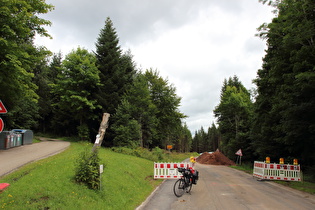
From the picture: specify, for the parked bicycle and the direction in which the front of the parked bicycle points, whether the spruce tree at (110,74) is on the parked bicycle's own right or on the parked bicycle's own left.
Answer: on the parked bicycle's own right

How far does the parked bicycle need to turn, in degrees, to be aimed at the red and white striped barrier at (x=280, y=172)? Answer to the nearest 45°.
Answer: approximately 180°

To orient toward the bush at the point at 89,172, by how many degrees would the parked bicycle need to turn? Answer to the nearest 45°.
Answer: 0° — it already faces it

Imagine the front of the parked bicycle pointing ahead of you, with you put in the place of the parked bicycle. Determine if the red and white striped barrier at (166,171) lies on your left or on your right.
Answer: on your right

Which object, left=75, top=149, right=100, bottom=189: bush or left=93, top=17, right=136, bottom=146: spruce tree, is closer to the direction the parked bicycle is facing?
the bush

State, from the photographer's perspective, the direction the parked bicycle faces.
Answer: facing the viewer and to the left of the viewer
